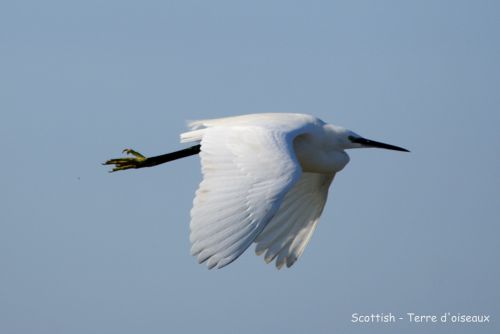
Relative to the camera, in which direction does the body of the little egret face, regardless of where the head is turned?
to the viewer's right
